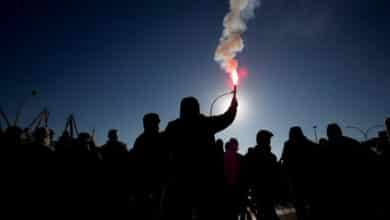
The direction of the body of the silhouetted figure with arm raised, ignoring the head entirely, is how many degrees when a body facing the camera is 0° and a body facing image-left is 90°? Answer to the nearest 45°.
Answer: approximately 180°

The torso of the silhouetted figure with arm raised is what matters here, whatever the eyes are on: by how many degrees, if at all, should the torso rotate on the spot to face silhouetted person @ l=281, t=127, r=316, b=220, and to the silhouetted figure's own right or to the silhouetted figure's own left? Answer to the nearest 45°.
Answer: approximately 45° to the silhouetted figure's own right

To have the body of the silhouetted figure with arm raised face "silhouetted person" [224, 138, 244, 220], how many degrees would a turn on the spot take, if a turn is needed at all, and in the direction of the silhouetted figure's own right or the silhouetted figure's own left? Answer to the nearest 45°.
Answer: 0° — they already face them

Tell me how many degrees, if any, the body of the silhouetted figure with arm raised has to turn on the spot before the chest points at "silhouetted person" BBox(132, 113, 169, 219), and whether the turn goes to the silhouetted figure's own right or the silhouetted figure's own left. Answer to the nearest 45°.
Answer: approximately 45° to the silhouetted figure's own left
